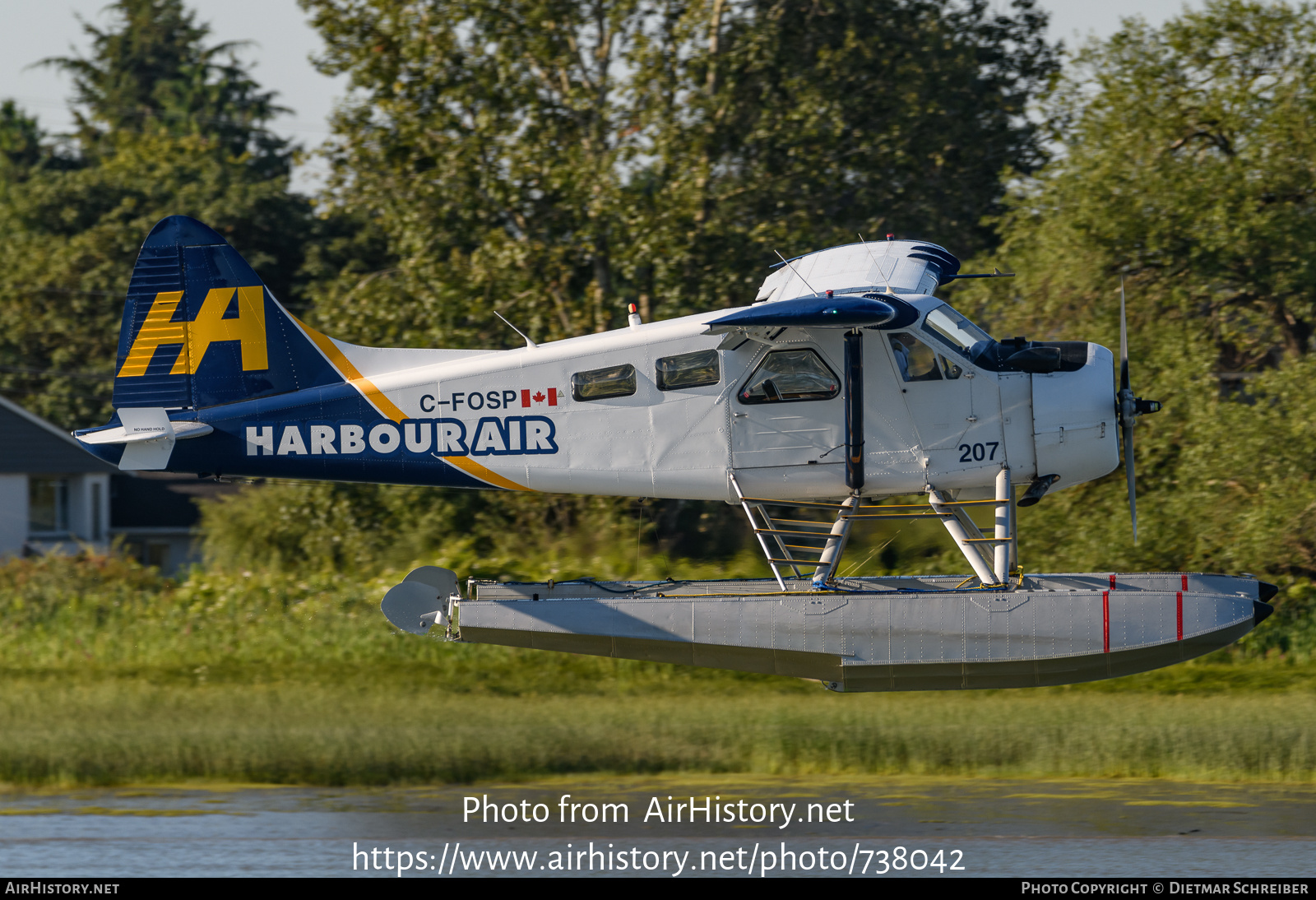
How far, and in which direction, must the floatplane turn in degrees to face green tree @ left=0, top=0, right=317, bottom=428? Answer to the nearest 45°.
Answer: approximately 135° to its left

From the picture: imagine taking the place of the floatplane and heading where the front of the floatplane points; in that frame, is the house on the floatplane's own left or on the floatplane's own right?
on the floatplane's own left

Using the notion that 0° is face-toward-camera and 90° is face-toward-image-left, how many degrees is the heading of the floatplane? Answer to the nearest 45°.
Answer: approximately 270°

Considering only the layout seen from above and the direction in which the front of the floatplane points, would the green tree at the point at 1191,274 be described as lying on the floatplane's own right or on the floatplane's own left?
on the floatplane's own left

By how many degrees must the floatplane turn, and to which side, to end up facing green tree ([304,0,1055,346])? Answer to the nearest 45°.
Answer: approximately 90° to its left
